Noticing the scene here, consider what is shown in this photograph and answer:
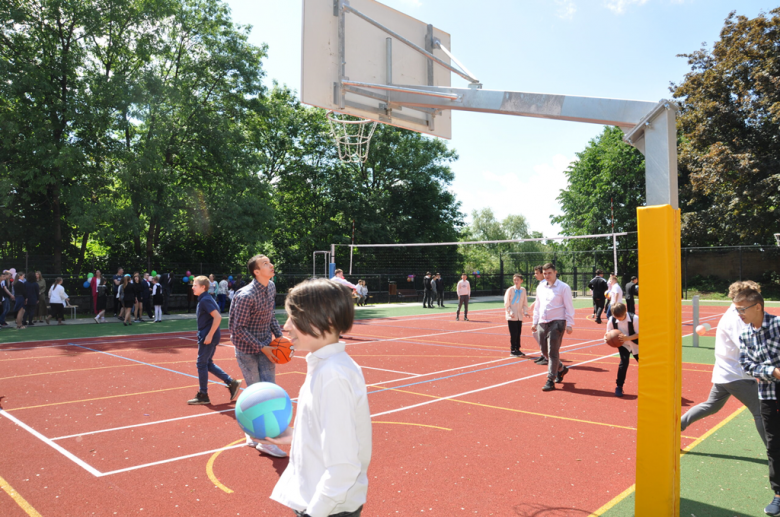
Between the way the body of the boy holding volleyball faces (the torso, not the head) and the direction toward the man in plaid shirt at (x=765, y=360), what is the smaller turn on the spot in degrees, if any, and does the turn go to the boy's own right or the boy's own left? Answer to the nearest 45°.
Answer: approximately 135° to the boy's own right

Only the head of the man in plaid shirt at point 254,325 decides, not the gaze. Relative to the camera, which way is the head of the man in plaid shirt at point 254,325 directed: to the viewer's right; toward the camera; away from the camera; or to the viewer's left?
to the viewer's right

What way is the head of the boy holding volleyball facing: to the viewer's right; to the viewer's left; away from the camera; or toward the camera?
to the viewer's left

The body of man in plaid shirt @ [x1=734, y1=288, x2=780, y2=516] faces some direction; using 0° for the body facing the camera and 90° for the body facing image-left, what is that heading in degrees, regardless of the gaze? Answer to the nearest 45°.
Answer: approximately 45°

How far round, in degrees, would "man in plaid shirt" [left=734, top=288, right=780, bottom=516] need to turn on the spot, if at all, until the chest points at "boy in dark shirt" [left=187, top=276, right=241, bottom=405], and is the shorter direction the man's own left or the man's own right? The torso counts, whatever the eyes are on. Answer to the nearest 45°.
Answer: approximately 45° to the man's own right
